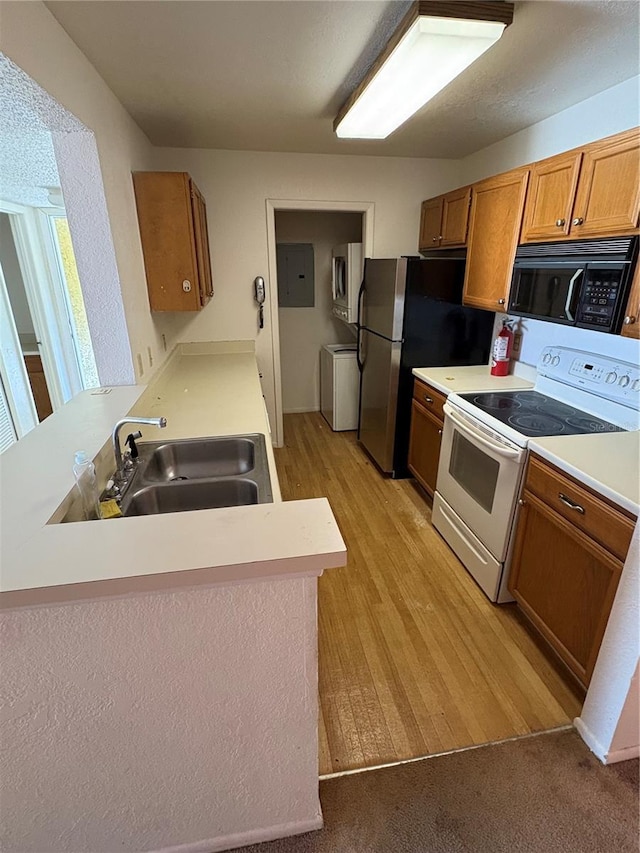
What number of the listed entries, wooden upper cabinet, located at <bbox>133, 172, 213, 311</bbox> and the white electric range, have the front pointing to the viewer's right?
1

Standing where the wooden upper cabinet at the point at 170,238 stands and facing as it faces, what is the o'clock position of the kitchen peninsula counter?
The kitchen peninsula counter is roughly at 3 o'clock from the wooden upper cabinet.

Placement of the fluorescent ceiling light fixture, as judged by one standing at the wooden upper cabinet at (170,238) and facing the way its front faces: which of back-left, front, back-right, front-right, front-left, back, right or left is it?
front-right

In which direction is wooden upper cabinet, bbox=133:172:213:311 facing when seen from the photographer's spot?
facing to the right of the viewer

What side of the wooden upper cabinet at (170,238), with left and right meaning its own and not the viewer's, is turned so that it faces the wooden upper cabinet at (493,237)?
front

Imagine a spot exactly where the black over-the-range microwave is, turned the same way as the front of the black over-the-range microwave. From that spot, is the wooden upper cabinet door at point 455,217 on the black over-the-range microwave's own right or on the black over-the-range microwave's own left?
on the black over-the-range microwave's own right

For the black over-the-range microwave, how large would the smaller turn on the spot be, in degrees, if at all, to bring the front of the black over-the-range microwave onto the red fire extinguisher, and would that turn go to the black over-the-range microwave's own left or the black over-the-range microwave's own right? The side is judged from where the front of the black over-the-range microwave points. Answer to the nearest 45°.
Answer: approximately 90° to the black over-the-range microwave's own right

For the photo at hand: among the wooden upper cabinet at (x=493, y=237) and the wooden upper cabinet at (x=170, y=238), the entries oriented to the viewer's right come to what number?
1

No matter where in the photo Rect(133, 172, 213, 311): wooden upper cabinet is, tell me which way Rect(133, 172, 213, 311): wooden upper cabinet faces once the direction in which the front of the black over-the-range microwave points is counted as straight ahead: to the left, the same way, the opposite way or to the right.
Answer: the opposite way

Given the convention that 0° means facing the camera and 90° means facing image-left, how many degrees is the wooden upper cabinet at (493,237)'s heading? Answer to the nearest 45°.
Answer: approximately 45°

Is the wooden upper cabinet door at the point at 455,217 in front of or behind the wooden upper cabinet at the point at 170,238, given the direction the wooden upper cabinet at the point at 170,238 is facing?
in front

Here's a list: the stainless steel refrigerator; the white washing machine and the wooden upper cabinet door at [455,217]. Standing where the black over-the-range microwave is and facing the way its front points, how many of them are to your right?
3

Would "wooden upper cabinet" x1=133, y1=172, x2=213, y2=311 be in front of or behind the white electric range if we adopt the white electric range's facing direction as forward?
in front

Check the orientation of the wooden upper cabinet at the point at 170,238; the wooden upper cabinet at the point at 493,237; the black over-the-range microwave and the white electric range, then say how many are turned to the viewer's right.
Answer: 1

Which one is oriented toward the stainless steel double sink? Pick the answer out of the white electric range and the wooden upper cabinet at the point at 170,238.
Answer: the white electric range

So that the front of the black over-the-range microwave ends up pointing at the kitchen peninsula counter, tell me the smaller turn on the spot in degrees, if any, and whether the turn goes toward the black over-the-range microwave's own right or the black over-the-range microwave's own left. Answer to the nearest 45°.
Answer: approximately 45° to the black over-the-range microwave's own left

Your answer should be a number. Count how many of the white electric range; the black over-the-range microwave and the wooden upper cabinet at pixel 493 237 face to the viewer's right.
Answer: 0
